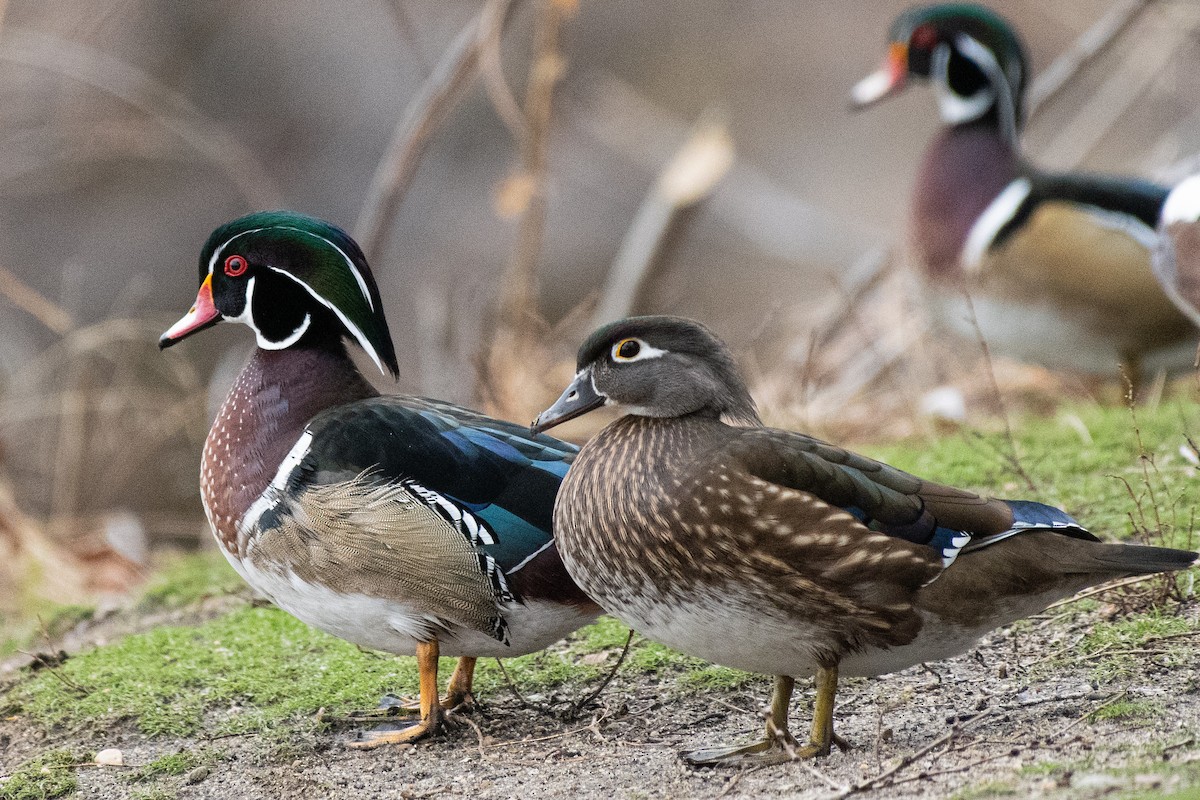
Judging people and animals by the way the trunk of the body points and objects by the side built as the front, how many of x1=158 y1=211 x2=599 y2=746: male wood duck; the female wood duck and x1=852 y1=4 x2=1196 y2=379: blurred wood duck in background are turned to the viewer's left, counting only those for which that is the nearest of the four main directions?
3

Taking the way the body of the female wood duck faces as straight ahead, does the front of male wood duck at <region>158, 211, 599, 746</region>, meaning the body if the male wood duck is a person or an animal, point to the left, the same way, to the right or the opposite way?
the same way

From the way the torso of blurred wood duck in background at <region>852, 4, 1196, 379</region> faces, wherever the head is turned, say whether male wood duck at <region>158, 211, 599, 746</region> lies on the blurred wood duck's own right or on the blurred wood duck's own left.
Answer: on the blurred wood duck's own left

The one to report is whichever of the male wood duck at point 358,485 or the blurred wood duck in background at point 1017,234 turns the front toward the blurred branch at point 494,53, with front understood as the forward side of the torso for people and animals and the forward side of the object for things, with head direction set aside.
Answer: the blurred wood duck in background

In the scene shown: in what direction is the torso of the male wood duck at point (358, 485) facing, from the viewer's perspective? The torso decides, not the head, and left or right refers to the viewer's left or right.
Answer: facing to the left of the viewer

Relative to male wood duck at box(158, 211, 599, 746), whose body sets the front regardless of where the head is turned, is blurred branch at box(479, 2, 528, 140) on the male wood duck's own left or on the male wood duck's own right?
on the male wood duck's own right

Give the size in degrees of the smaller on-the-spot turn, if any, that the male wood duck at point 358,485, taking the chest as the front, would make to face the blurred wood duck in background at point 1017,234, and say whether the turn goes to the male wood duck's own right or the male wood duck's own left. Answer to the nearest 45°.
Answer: approximately 135° to the male wood duck's own right

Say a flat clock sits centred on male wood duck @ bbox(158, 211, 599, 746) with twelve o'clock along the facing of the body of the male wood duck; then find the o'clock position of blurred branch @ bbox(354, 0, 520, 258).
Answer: The blurred branch is roughly at 3 o'clock from the male wood duck.

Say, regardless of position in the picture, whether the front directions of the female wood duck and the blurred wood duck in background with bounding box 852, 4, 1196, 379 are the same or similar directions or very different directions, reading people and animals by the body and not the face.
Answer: same or similar directions

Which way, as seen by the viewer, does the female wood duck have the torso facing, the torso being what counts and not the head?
to the viewer's left

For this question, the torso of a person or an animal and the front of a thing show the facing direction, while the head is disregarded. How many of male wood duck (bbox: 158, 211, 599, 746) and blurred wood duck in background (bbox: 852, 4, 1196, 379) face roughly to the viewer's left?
2

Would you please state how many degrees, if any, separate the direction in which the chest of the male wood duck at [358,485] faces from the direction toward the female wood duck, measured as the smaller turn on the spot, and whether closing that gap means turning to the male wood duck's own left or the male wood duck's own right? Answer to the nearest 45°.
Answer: approximately 135° to the male wood duck's own left

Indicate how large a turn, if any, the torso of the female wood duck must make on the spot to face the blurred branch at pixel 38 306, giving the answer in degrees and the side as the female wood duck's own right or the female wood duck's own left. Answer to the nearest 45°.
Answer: approximately 45° to the female wood duck's own right

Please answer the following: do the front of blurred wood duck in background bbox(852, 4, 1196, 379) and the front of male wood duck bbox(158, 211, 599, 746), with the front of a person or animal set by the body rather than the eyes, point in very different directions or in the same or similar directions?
same or similar directions

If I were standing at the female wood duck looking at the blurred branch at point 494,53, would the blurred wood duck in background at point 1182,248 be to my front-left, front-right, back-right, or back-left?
front-right

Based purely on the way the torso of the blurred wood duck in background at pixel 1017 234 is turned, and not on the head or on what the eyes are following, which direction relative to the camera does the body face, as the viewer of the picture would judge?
to the viewer's left
